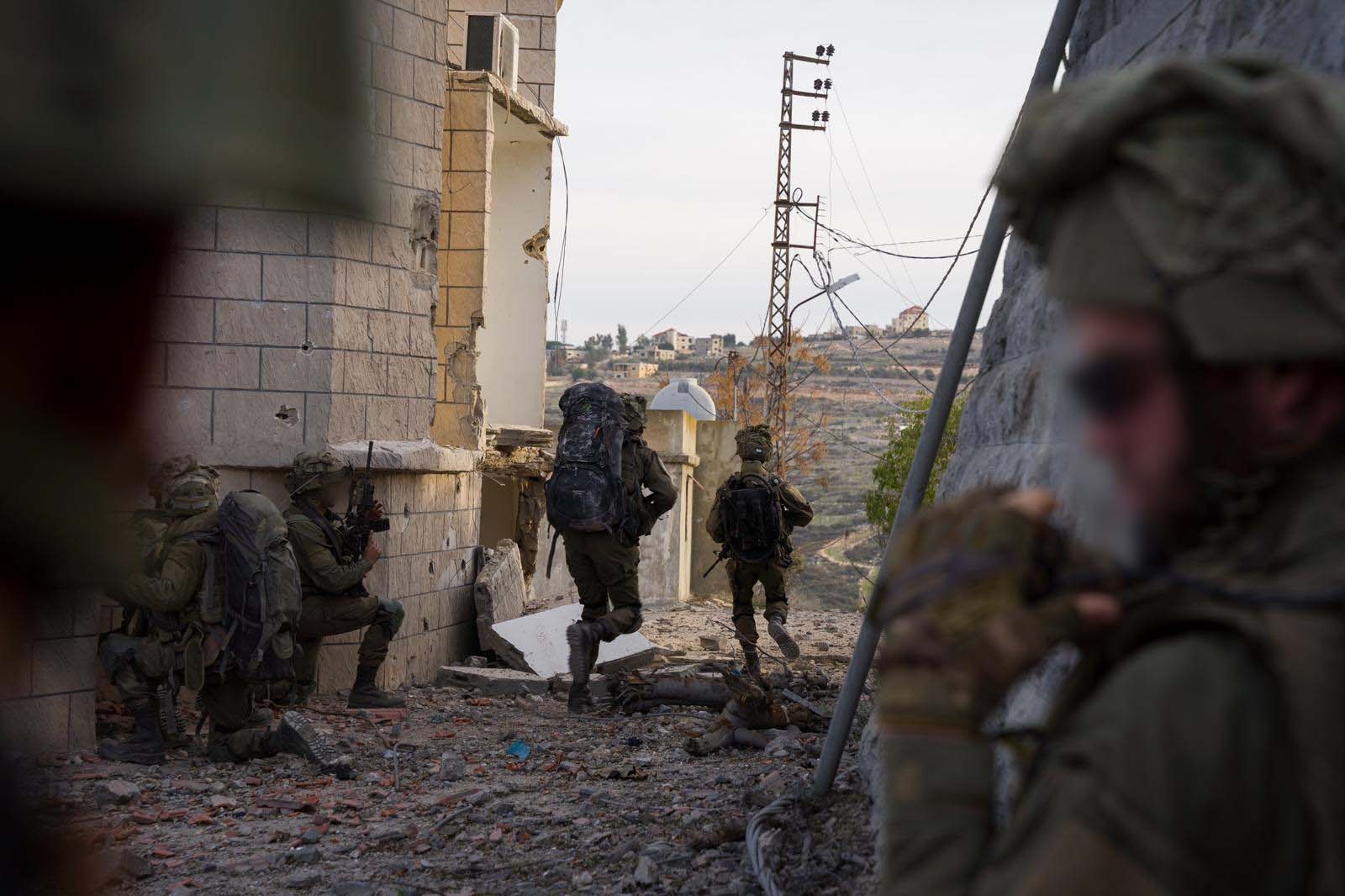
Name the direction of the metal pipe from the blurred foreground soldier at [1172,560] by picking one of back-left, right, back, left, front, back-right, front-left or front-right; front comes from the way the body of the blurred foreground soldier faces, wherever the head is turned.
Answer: right

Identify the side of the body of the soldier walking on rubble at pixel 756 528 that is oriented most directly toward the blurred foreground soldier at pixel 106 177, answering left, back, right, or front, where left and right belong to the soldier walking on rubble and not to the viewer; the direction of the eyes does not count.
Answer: back

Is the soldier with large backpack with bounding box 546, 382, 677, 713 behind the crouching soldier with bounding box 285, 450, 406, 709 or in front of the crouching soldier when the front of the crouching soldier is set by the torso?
in front

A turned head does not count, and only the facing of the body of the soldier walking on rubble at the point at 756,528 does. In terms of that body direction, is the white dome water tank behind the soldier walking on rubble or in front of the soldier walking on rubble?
in front

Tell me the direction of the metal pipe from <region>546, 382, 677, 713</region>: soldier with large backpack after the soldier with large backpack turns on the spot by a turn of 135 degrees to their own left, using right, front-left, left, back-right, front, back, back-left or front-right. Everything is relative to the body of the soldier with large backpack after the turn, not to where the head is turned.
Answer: left

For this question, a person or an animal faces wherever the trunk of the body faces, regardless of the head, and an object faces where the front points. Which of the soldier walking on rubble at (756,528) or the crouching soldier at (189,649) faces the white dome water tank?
the soldier walking on rubble

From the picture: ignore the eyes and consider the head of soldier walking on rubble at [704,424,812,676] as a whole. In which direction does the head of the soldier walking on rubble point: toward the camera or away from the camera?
away from the camera

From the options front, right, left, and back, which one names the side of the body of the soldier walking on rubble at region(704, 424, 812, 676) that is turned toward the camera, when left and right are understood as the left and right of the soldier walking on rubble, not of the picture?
back

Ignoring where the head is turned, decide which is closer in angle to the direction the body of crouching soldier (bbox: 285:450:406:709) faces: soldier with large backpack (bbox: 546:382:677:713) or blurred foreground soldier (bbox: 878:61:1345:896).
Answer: the soldier with large backpack

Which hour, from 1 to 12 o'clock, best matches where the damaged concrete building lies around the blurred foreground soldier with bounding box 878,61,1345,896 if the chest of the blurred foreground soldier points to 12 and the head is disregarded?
The damaged concrete building is roughly at 2 o'clock from the blurred foreground soldier.

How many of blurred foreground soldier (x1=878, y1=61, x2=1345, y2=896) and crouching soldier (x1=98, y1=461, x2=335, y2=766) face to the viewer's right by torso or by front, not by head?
0

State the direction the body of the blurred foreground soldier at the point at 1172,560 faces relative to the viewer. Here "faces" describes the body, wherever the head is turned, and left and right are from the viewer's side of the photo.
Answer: facing to the left of the viewer

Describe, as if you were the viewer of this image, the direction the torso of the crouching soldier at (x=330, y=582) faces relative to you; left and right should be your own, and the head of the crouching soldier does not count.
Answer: facing to the right of the viewer

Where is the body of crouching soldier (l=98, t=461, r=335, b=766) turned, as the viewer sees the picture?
to the viewer's left

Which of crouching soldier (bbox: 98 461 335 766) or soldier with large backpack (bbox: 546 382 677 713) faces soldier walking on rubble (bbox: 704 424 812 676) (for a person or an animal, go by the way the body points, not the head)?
the soldier with large backpack
